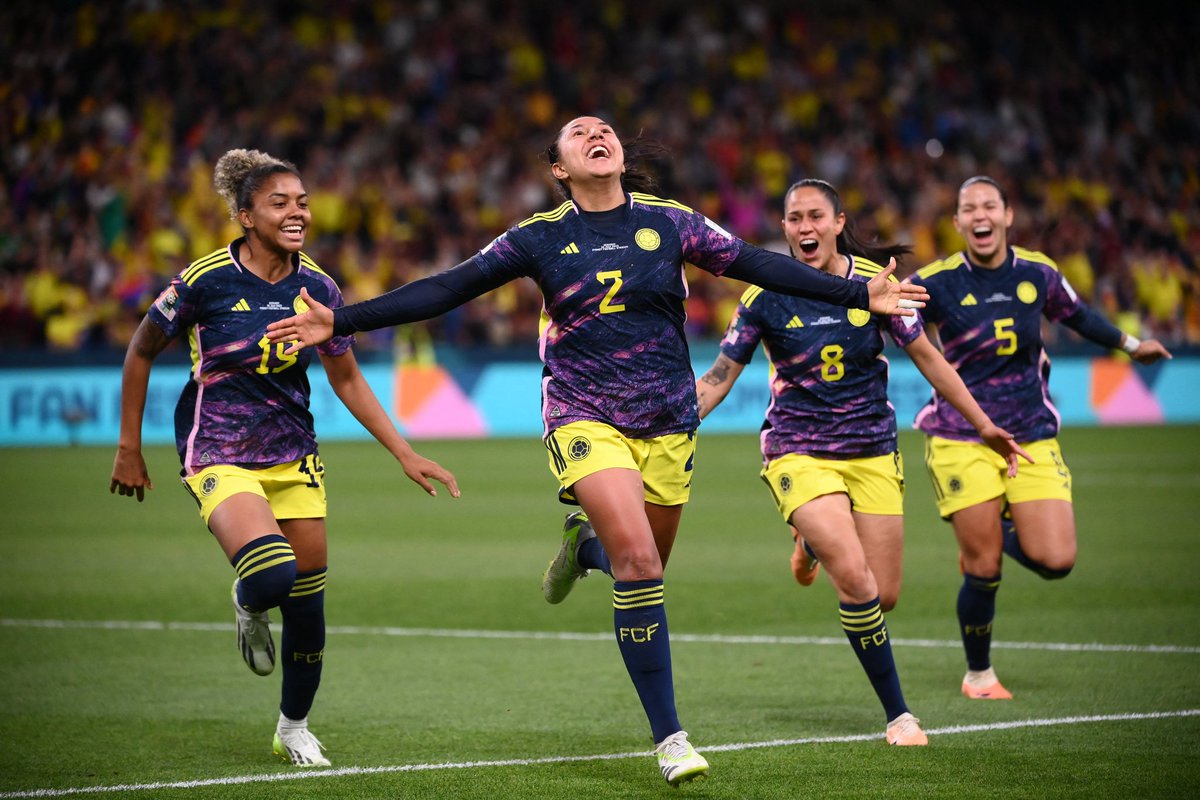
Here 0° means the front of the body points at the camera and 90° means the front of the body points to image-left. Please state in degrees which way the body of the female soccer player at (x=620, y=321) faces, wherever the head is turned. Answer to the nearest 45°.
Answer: approximately 0°

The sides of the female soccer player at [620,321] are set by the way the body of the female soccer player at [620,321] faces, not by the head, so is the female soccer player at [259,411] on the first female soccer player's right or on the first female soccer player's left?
on the first female soccer player's right

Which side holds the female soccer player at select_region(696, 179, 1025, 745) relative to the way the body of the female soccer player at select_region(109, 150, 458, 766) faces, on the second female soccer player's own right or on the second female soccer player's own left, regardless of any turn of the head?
on the second female soccer player's own left

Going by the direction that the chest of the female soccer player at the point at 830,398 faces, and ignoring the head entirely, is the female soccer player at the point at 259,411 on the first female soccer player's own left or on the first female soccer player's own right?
on the first female soccer player's own right

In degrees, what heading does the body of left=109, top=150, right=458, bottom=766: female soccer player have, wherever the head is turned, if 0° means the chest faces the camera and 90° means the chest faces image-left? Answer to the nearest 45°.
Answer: approximately 315°

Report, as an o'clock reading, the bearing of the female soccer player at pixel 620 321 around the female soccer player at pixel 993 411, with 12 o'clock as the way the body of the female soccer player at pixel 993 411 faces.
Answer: the female soccer player at pixel 620 321 is roughly at 1 o'clock from the female soccer player at pixel 993 411.
